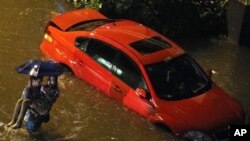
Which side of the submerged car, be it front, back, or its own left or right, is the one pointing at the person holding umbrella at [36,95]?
right

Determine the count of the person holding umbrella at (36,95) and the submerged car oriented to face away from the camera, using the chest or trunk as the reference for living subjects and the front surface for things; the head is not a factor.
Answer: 0

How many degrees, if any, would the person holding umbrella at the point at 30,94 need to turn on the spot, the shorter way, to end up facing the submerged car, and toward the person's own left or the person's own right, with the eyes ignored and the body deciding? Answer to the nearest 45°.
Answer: approximately 135° to the person's own left

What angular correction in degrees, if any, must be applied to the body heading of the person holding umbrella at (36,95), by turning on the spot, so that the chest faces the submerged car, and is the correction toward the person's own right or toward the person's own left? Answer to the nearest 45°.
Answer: approximately 135° to the person's own left

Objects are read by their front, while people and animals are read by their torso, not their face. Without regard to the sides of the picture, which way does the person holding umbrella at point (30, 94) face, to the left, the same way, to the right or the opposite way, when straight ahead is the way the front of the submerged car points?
to the right

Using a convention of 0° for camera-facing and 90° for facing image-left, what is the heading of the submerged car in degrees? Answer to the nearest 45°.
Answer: approximately 315°

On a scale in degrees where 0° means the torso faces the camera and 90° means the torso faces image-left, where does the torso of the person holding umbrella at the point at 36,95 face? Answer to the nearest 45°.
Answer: approximately 45°
